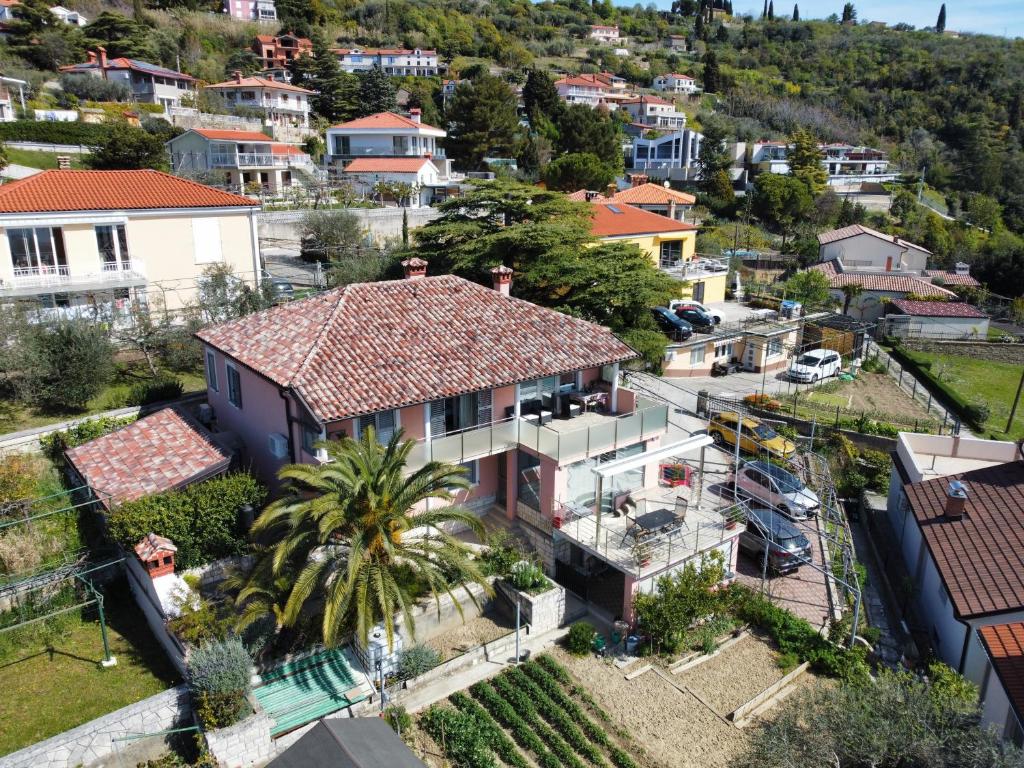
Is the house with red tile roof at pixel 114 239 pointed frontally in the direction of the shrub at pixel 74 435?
yes

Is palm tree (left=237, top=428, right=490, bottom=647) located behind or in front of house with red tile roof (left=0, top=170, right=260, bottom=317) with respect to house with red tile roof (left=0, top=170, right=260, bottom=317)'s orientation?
in front

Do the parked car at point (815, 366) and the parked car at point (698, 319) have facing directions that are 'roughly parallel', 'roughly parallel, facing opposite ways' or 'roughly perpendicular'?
roughly perpendicular

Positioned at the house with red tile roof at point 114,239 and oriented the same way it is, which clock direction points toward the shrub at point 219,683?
The shrub is roughly at 12 o'clock from the house with red tile roof.

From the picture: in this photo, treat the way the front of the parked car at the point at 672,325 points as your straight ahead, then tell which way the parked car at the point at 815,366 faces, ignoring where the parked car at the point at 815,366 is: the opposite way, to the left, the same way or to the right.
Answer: to the right

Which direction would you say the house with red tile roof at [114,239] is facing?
toward the camera
